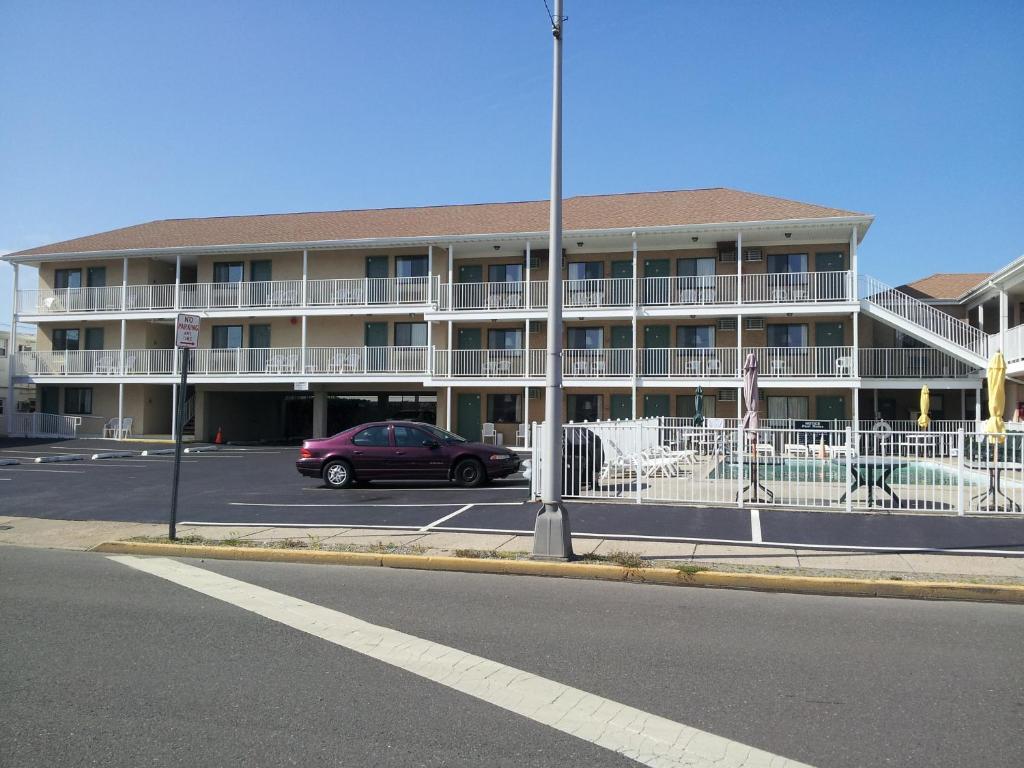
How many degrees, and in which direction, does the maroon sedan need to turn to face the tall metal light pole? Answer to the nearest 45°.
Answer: approximately 90° to its right

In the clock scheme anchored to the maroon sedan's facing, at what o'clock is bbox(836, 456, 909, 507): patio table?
The patio table is roughly at 1 o'clock from the maroon sedan.

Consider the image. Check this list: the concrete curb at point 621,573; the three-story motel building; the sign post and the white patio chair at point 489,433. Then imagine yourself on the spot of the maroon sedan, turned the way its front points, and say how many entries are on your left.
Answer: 2

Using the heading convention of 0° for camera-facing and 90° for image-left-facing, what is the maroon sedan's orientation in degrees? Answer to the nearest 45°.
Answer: approximately 270°

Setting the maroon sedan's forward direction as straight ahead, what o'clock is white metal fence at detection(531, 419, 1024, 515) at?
The white metal fence is roughly at 1 o'clock from the maroon sedan.

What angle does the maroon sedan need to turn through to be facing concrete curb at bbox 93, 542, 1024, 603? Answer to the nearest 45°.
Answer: approximately 90° to its right

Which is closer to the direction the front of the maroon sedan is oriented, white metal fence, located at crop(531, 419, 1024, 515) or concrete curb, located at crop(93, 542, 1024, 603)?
the white metal fence

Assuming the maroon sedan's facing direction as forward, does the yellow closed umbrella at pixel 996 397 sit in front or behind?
in front

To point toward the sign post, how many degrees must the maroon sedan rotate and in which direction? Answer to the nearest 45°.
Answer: approximately 135° to its right

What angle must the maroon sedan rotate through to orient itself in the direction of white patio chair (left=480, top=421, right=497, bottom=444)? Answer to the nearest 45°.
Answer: approximately 90° to its left

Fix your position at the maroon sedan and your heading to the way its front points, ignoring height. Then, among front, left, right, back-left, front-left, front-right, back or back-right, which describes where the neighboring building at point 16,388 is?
back-left

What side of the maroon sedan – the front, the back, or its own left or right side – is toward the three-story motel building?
left

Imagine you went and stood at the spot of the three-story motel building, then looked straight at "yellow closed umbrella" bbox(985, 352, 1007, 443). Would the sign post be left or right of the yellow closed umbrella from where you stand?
right
